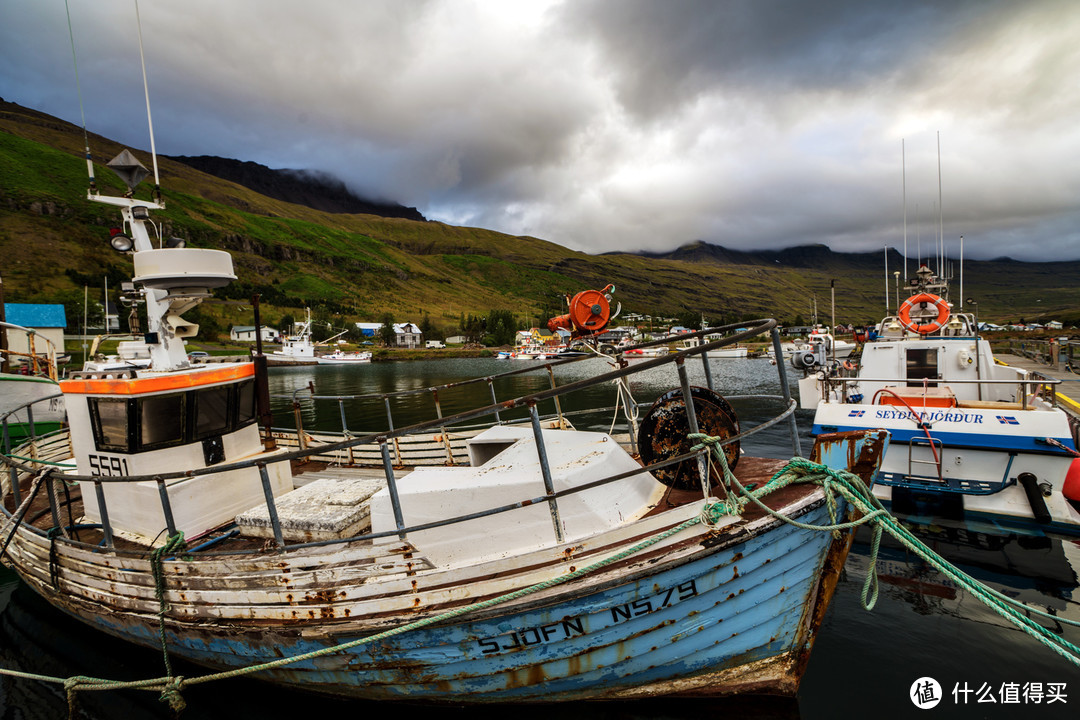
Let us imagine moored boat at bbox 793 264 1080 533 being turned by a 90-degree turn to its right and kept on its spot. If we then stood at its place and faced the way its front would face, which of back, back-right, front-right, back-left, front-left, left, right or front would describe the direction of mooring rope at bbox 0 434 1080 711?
right

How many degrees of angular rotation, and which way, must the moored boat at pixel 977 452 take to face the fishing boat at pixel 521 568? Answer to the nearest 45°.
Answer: approximately 180°

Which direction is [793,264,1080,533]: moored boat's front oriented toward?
away from the camera

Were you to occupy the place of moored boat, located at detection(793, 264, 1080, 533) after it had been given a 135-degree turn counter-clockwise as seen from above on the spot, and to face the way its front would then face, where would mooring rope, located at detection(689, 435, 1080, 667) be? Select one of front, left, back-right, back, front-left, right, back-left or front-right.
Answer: front-left
